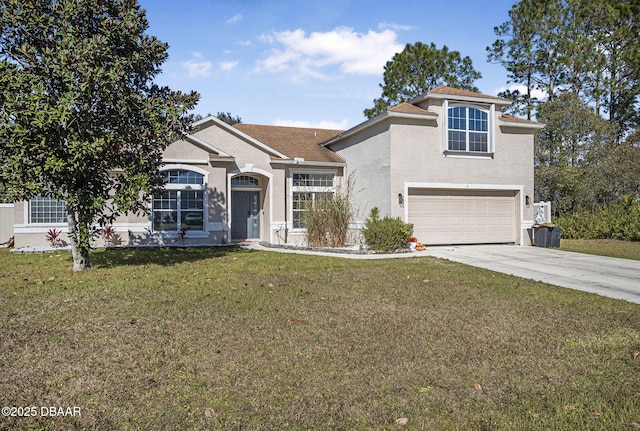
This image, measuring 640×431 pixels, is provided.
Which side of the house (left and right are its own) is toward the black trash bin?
left

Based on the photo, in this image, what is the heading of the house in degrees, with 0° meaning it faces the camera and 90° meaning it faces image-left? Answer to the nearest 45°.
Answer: approximately 0°

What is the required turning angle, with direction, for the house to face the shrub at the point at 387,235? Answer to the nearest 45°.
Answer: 0° — it already faces it

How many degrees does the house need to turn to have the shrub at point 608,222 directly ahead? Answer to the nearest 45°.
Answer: approximately 90° to its left
